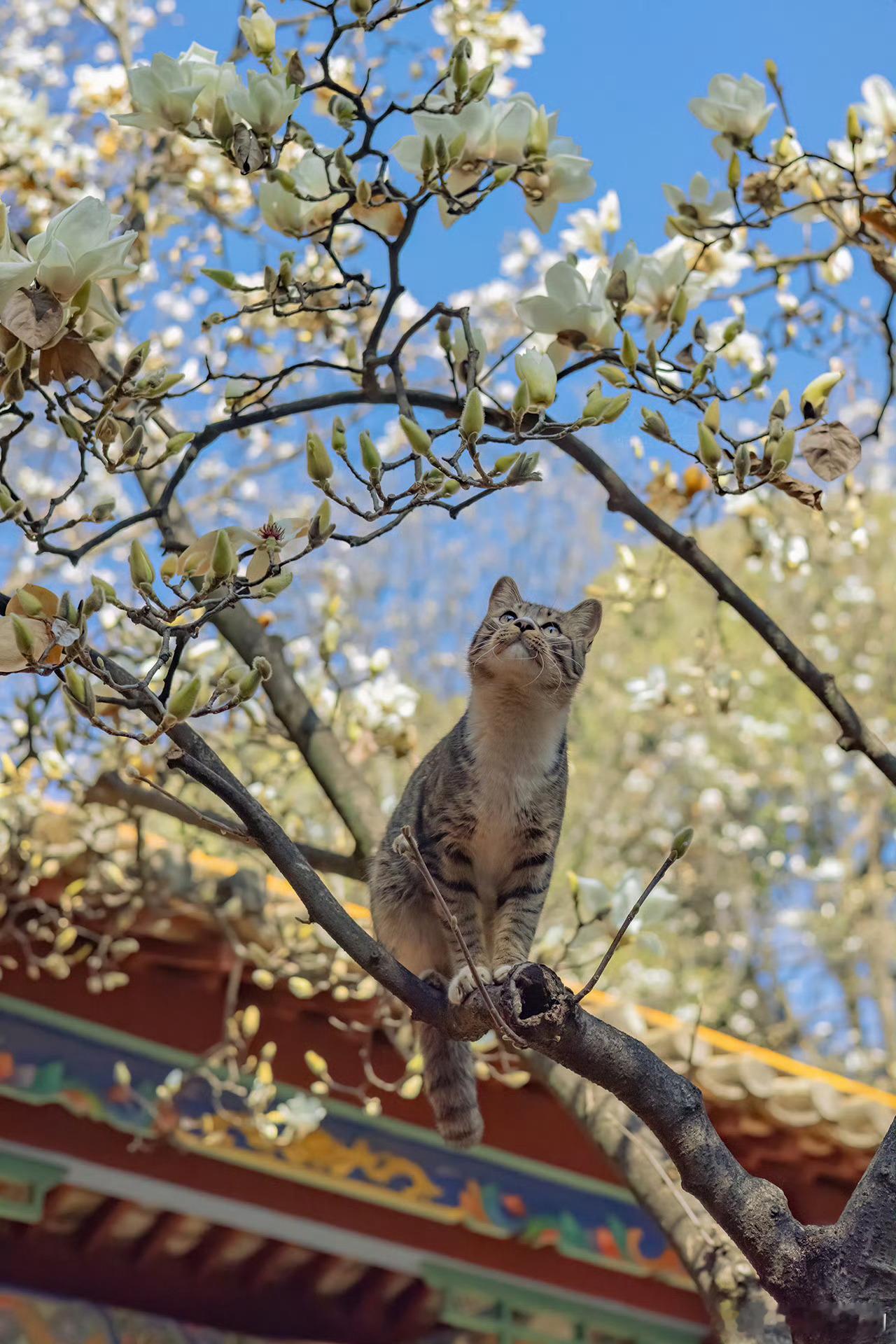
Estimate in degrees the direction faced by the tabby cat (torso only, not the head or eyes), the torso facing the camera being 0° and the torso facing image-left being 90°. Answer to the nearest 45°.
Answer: approximately 315°
